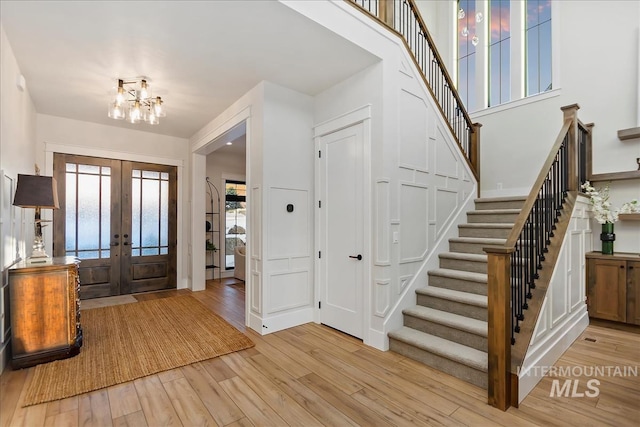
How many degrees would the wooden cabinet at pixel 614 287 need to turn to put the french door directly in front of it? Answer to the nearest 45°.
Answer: approximately 45° to its right

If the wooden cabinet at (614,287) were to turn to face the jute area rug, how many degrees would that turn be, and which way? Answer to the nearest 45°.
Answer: approximately 45° to its right

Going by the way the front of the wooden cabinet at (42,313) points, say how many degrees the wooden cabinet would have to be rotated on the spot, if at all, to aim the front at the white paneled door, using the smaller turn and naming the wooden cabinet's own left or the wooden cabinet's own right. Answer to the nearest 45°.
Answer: approximately 45° to the wooden cabinet's own right

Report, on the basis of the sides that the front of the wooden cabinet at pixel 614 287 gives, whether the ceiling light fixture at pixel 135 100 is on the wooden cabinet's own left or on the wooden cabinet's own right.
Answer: on the wooden cabinet's own right

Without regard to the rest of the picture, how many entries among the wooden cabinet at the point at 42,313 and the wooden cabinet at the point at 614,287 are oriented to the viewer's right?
1

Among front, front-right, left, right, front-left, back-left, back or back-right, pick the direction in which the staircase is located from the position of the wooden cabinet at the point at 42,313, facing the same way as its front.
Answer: front-right

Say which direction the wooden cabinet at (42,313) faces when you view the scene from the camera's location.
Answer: facing to the right of the viewer

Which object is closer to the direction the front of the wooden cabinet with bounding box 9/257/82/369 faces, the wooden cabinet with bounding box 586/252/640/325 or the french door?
the wooden cabinet

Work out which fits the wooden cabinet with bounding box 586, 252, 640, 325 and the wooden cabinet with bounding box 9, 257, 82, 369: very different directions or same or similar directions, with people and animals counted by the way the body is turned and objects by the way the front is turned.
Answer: very different directions

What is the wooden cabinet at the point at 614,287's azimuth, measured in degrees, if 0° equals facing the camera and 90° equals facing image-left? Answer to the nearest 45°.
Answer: approximately 0°
